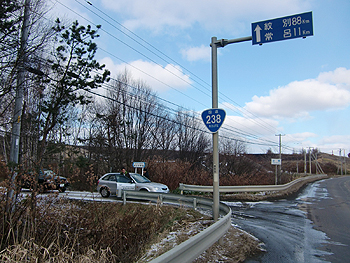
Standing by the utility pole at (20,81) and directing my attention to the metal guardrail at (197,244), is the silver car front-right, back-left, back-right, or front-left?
back-left

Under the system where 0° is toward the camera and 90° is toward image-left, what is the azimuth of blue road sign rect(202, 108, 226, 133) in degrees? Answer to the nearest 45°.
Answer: approximately 0°

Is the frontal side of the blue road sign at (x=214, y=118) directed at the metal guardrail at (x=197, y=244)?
yes

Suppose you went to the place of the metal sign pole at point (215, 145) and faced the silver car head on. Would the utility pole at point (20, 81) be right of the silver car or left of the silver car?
left

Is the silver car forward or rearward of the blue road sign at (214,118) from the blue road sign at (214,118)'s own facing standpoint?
rearward

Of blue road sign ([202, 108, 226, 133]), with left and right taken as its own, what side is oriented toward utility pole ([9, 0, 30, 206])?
right
